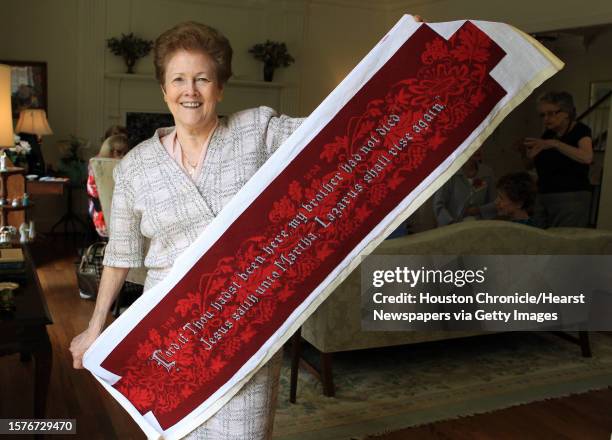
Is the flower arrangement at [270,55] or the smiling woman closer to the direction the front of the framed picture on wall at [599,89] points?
the smiling woman

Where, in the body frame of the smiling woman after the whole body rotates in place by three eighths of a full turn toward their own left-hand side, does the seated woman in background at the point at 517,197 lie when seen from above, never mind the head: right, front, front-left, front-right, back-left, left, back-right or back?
front

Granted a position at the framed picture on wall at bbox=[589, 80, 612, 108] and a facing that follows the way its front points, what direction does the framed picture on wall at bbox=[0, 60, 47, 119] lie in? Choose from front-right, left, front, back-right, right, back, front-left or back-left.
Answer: front-right

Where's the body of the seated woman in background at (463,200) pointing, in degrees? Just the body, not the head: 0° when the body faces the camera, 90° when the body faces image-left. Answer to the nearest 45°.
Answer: approximately 315°

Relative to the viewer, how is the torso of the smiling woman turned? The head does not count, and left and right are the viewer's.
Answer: facing the viewer

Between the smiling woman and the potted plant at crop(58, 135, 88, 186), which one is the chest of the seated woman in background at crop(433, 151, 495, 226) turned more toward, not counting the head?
the smiling woman

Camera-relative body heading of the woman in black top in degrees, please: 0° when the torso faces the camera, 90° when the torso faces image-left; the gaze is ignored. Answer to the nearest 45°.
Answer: approximately 45°

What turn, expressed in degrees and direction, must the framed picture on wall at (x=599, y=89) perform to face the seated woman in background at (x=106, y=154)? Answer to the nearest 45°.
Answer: approximately 45° to its right

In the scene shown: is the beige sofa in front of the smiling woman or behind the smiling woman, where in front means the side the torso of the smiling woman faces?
behind

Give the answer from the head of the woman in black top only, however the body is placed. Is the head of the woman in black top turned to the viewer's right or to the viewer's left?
to the viewer's left

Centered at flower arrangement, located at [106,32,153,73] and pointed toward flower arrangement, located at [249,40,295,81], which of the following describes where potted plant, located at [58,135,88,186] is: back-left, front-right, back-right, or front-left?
back-right

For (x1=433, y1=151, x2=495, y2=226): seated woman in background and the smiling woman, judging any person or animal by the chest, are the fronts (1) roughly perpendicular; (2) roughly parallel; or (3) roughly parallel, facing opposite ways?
roughly parallel

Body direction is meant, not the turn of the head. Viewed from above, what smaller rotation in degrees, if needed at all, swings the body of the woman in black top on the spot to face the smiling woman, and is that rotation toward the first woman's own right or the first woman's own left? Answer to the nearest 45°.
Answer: approximately 45° to the first woman's own left

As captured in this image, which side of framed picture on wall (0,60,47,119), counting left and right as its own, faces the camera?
front
